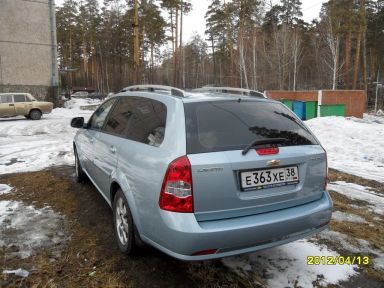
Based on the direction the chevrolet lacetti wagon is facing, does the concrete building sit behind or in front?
in front

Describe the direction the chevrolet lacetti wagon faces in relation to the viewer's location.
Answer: facing away from the viewer and to the left of the viewer
